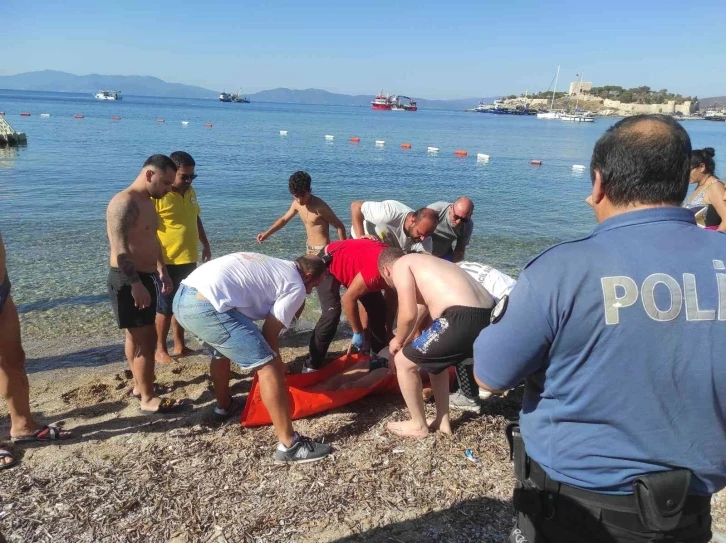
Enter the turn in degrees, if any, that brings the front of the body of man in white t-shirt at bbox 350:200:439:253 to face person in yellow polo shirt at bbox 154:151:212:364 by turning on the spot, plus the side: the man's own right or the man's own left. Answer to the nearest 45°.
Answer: approximately 135° to the man's own right

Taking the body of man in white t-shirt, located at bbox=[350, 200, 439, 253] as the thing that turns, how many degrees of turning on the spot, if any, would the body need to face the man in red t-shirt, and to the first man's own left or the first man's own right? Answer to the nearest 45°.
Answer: approximately 45° to the first man's own right

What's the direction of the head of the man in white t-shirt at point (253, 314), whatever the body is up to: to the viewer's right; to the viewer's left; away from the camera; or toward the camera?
to the viewer's right

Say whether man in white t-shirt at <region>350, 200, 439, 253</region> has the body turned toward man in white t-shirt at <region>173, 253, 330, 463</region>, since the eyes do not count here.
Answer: no

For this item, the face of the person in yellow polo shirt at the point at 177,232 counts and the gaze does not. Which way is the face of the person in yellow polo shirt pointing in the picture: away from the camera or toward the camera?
toward the camera

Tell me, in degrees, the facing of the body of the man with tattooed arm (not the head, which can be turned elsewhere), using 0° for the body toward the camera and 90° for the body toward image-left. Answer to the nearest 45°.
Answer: approximately 270°

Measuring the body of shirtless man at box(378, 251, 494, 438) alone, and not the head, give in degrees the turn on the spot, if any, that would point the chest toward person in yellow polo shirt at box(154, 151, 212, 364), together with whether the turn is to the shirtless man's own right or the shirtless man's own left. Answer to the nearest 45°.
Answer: approximately 45° to the shirtless man's own right

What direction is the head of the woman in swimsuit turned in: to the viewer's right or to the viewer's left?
to the viewer's left

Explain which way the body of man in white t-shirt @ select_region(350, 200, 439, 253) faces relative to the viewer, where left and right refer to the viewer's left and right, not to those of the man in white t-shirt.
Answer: facing the viewer and to the right of the viewer

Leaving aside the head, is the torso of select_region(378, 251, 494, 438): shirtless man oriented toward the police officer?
no

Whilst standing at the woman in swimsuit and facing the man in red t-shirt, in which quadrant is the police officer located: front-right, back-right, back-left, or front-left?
front-left

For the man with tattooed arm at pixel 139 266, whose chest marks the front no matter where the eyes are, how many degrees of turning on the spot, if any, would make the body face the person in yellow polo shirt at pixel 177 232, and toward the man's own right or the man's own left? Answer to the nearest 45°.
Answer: approximately 90° to the man's own left
